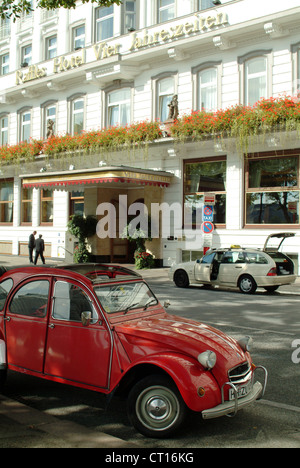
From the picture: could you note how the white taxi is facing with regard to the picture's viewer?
facing away from the viewer and to the left of the viewer

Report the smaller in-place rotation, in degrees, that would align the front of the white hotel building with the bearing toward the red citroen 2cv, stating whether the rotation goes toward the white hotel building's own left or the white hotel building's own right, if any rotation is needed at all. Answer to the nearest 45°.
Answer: approximately 45° to the white hotel building's own left

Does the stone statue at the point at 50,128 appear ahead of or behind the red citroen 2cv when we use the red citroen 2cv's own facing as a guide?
behind

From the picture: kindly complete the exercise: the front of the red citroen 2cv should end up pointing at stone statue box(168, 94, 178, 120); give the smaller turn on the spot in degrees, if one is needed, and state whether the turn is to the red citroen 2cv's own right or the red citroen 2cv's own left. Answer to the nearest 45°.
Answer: approximately 135° to the red citroen 2cv's own left

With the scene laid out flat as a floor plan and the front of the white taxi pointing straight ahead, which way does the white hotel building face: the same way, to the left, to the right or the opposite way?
to the left

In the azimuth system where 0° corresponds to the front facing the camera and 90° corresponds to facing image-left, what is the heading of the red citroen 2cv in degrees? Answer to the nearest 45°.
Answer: approximately 315°

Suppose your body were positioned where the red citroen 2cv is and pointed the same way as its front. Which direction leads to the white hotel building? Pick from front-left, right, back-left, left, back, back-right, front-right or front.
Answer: back-left

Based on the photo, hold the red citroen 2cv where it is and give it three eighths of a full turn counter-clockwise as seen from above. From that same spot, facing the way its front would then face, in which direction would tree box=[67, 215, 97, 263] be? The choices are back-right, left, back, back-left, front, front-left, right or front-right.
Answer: front

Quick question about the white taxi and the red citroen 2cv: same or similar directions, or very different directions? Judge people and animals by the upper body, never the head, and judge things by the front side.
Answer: very different directions
